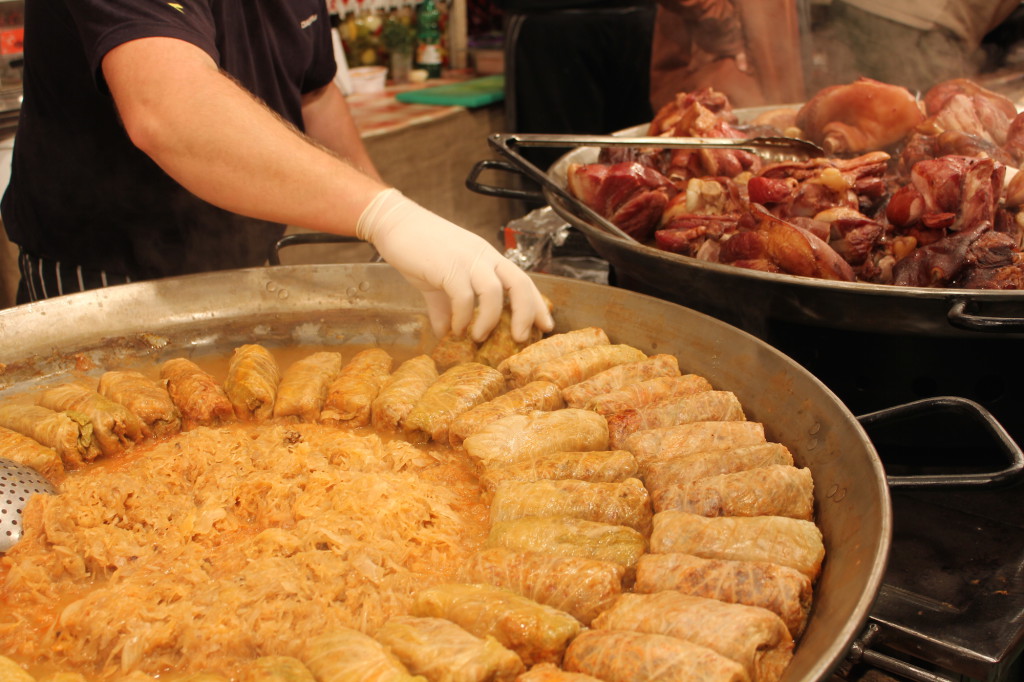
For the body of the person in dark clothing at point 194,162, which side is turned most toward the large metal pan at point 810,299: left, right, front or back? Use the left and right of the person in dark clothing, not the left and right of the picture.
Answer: front

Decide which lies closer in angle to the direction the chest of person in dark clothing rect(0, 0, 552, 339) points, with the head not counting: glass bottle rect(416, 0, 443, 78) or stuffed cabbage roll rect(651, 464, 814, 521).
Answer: the stuffed cabbage roll

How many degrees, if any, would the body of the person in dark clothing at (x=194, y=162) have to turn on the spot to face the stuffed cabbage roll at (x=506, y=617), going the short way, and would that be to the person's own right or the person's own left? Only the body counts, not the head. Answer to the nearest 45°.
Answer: approximately 45° to the person's own right

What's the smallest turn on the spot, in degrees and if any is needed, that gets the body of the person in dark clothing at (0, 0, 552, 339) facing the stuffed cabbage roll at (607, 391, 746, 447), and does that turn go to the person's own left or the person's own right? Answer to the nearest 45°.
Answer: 0° — they already face it

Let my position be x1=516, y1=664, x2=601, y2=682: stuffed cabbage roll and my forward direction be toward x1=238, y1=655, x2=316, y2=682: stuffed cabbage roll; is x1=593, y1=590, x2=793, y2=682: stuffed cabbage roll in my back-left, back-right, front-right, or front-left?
back-right

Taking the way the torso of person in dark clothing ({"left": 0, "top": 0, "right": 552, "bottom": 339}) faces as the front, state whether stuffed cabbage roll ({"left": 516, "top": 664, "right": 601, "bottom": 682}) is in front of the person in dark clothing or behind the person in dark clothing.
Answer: in front

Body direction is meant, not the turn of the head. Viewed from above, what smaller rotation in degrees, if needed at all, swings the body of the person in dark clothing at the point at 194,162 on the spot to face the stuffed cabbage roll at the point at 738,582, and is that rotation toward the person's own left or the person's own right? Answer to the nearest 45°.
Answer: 0° — they already face it

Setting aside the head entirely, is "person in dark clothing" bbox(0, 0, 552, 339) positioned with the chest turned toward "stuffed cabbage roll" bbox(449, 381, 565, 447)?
yes

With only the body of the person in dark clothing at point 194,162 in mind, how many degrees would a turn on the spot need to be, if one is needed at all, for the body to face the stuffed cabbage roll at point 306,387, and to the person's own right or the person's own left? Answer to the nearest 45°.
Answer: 0° — they already face it

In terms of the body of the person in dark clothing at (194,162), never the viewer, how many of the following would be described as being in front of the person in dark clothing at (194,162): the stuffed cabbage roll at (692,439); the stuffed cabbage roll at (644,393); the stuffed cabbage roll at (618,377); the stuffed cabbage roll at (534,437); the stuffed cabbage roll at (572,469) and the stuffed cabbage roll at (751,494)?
6

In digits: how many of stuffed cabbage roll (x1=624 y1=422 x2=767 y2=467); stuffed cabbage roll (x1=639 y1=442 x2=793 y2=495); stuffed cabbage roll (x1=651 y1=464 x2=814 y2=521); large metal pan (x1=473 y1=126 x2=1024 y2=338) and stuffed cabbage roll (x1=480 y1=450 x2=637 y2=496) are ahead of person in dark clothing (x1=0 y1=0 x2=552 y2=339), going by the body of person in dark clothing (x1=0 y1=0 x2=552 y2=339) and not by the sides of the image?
5

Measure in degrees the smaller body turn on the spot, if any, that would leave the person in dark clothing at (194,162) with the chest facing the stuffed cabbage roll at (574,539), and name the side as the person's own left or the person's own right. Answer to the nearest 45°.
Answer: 0° — they already face it

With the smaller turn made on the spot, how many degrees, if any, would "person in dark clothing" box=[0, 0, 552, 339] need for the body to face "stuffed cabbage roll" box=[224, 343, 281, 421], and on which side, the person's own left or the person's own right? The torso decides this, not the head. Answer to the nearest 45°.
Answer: approximately 45° to the person's own right

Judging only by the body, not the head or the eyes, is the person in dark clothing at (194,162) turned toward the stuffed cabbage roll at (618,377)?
yes

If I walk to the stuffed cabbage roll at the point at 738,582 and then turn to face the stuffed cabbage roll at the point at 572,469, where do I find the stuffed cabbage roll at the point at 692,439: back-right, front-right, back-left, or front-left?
front-right

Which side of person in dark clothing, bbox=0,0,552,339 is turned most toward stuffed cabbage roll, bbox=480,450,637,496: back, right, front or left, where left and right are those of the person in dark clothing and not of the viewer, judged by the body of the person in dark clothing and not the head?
front
